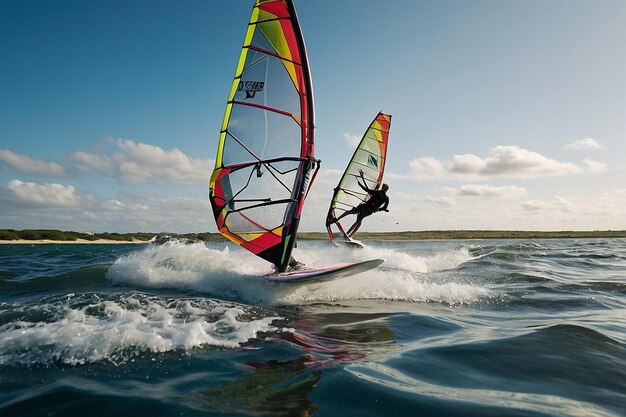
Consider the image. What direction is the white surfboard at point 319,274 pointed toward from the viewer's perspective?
to the viewer's right
